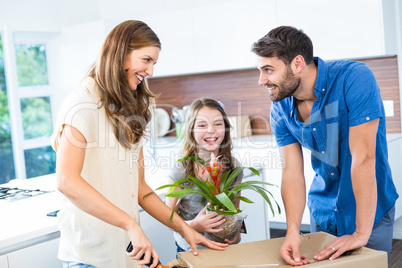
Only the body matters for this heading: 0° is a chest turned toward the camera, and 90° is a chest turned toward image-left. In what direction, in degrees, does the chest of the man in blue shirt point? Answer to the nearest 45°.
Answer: approximately 45°

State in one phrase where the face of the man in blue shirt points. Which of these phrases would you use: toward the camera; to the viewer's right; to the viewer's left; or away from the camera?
to the viewer's left

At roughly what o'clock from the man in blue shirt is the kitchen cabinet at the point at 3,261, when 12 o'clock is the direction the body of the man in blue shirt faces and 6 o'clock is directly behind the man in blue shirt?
The kitchen cabinet is roughly at 1 o'clock from the man in blue shirt.

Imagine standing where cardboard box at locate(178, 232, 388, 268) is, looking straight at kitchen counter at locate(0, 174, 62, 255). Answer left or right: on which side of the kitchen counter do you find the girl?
right

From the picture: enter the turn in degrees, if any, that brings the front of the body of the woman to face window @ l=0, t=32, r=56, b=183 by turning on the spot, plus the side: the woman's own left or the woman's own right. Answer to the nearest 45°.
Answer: approximately 135° to the woman's own left
